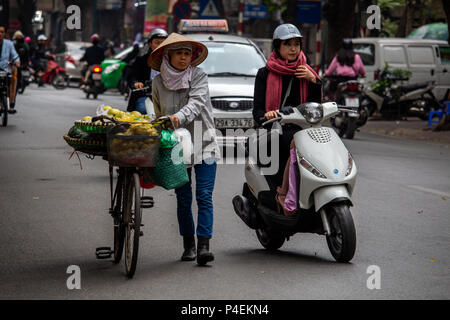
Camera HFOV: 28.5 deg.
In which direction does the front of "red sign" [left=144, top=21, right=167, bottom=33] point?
toward the camera

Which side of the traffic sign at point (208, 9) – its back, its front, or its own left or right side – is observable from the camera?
front

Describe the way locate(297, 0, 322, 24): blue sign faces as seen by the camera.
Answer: facing the viewer

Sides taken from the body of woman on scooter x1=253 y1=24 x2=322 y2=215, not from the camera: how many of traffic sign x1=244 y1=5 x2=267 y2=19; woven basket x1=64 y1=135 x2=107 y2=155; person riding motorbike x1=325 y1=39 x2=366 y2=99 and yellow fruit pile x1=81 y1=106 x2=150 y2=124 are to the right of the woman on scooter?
2

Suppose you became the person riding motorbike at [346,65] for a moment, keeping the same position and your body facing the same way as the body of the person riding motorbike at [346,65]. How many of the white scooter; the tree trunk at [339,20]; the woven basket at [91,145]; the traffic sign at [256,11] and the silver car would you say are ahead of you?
2

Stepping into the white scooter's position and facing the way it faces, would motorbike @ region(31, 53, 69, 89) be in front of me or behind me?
behind
